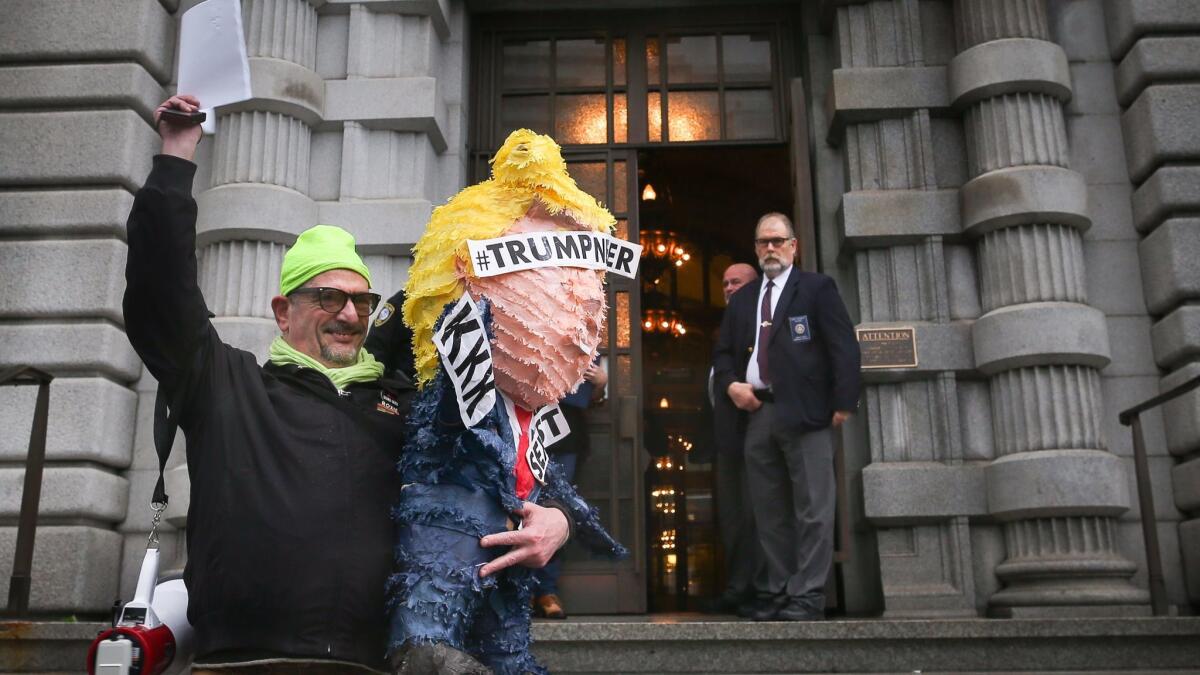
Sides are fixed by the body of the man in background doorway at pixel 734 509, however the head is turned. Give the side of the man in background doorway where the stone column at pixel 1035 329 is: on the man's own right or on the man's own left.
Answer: on the man's own left

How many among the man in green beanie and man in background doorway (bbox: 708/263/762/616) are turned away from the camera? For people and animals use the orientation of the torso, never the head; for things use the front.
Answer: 0

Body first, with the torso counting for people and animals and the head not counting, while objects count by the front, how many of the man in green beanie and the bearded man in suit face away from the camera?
0

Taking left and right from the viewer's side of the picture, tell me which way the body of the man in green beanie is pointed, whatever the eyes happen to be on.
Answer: facing the viewer and to the right of the viewer

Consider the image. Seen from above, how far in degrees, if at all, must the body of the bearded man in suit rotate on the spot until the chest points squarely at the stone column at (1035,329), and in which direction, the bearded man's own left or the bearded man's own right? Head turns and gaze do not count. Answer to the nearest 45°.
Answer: approximately 135° to the bearded man's own left

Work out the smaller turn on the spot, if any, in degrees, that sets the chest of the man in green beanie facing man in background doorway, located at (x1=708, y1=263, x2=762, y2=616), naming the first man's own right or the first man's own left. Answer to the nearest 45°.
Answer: approximately 90° to the first man's own left

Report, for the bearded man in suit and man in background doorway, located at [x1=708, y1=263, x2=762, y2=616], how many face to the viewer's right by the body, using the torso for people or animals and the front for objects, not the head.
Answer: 0

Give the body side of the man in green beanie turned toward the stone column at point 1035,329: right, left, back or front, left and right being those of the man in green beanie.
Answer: left

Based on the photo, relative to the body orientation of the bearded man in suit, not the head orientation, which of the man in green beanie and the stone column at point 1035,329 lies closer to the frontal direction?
the man in green beanie
